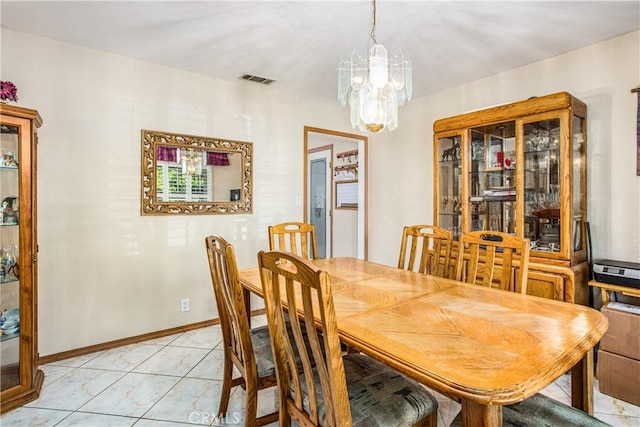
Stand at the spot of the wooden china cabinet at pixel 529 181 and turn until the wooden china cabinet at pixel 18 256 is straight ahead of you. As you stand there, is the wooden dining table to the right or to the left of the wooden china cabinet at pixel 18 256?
left

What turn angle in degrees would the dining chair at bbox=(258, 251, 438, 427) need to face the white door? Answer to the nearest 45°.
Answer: approximately 45° to its left

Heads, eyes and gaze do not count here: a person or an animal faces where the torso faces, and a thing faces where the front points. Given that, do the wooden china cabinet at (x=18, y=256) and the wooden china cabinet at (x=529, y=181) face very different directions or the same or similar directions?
very different directions

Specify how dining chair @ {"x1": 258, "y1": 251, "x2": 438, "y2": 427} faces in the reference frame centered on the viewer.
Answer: facing away from the viewer and to the right of the viewer

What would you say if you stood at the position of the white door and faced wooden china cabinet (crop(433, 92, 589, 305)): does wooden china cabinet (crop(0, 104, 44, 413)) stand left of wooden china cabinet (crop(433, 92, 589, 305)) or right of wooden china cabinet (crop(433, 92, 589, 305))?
right

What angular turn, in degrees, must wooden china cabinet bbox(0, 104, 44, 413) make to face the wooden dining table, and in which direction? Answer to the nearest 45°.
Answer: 0° — it already faces it

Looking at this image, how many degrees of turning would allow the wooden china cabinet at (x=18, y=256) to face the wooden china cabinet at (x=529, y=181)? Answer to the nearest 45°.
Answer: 0° — it already faces it

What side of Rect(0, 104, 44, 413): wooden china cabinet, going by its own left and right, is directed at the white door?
left
